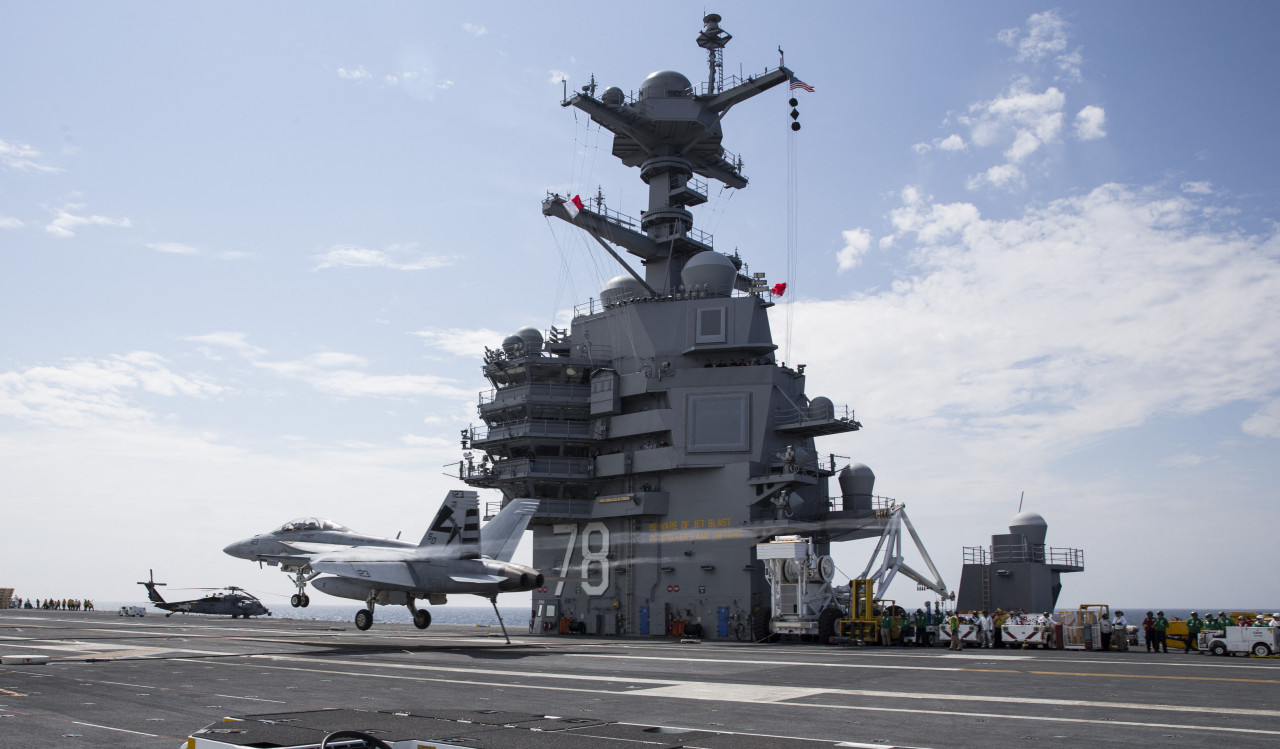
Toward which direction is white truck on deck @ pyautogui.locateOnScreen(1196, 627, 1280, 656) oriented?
to the viewer's left

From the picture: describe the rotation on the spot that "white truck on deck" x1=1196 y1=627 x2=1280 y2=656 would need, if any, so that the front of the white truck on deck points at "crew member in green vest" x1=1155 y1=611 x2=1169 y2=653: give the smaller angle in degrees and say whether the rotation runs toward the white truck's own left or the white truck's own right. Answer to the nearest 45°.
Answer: approximately 45° to the white truck's own right
